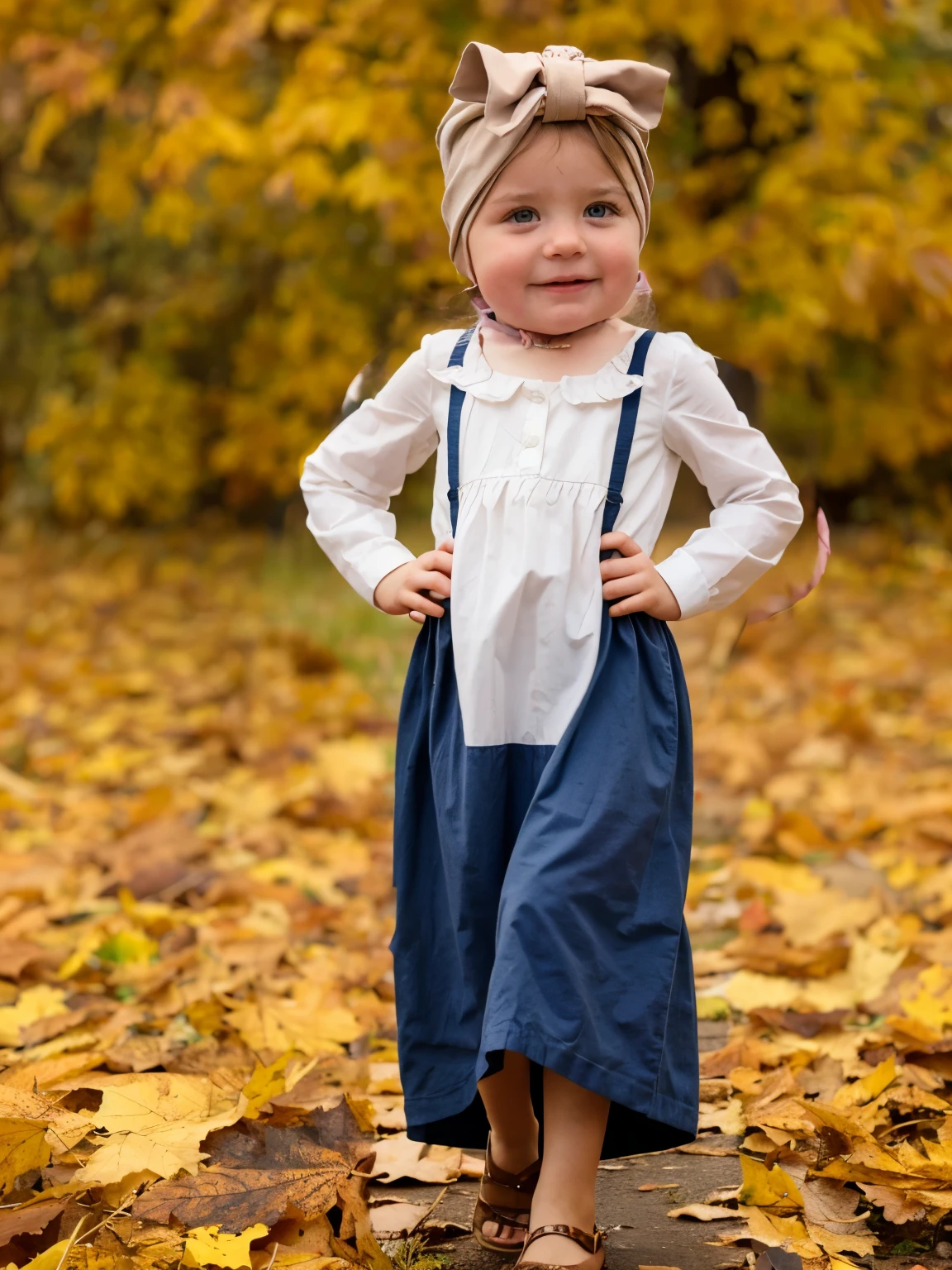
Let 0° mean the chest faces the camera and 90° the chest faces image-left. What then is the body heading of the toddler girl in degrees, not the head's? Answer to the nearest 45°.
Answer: approximately 0°
